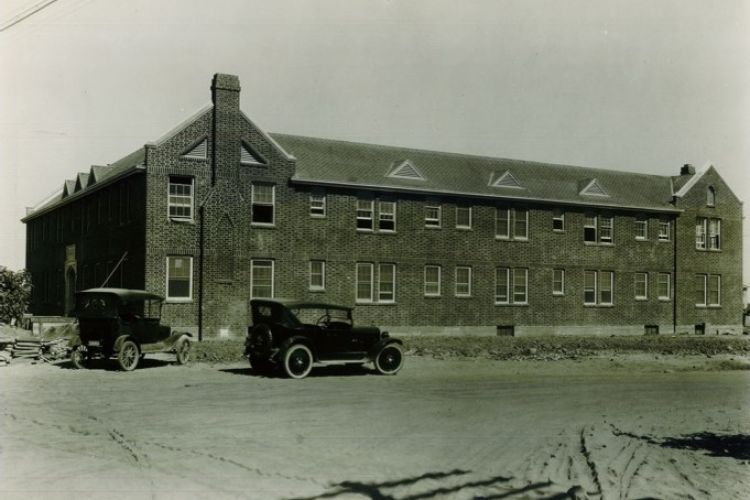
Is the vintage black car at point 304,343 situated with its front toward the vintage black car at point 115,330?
no

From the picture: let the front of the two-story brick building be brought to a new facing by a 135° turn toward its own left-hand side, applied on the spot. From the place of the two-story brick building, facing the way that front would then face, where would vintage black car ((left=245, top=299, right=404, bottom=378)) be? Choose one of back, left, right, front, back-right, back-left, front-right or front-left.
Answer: right

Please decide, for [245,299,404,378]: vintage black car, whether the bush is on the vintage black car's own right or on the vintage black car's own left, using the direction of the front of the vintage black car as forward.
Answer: on the vintage black car's own left

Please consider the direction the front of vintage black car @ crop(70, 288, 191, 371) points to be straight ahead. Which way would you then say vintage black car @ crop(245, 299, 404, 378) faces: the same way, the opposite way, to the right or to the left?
the same way

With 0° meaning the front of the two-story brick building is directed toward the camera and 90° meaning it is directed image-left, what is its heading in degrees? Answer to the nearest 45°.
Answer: approximately 45°

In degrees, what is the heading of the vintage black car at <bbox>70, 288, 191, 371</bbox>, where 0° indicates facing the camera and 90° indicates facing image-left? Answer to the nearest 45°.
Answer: approximately 225°

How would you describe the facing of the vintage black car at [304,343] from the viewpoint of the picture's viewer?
facing away from the viewer and to the right of the viewer

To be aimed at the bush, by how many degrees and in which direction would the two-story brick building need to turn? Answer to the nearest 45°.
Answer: approximately 45° to its right

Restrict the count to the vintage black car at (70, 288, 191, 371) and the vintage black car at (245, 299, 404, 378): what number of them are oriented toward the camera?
0

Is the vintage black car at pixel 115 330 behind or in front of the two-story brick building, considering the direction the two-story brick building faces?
in front
